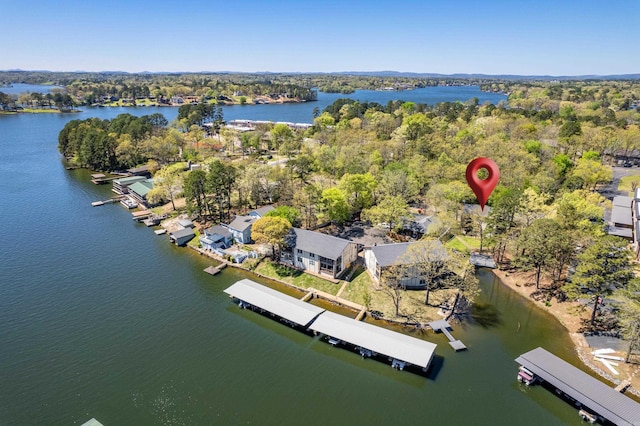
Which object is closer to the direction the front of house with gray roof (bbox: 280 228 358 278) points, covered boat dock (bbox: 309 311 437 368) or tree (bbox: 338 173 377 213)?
the covered boat dock

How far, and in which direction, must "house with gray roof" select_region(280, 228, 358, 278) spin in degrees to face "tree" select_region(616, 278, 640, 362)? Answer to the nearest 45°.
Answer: approximately 90° to its left

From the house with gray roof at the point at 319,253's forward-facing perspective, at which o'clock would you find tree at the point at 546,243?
The tree is roughly at 8 o'clock from the house with gray roof.

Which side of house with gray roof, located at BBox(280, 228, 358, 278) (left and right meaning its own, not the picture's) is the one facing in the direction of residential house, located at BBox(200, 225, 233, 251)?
right

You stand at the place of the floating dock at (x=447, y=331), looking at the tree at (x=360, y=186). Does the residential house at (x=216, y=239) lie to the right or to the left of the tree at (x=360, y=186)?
left

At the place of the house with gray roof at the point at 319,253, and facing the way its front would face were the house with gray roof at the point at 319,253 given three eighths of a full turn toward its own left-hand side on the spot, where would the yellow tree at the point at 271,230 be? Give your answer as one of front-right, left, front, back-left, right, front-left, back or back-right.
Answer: back

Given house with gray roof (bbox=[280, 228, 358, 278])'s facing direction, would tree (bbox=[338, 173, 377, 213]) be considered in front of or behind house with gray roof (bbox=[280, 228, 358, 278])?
behind

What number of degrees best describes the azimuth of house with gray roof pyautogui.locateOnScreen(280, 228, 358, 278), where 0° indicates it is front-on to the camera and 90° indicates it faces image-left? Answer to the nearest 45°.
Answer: approximately 45°

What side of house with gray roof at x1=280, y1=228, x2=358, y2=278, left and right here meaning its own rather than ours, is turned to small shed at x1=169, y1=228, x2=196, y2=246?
right

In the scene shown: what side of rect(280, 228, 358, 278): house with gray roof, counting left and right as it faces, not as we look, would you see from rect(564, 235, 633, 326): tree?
left
